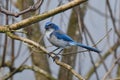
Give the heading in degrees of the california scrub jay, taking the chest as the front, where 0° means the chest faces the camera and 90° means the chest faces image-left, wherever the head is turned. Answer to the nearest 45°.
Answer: approximately 90°
